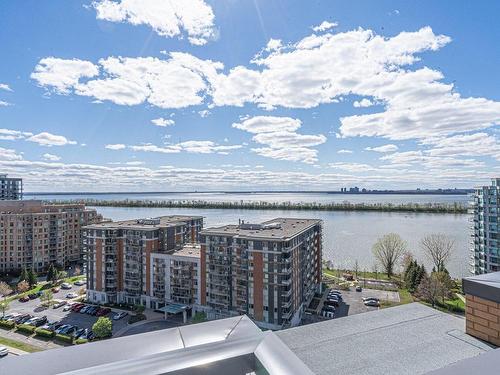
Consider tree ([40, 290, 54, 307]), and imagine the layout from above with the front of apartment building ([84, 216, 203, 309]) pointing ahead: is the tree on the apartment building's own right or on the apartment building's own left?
on the apartment building's own right

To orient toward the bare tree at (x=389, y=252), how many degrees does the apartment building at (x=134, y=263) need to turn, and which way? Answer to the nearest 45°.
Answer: approximately 90° to its left

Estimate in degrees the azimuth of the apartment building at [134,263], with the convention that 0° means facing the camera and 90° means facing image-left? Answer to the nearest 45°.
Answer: approximately 0°

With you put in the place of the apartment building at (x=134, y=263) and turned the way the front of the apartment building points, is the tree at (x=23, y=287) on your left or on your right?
on your right

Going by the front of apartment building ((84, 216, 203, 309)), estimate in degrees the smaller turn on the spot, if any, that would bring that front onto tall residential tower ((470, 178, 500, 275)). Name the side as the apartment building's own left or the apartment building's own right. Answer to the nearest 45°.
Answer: approximately 90° to the apartment building's own left

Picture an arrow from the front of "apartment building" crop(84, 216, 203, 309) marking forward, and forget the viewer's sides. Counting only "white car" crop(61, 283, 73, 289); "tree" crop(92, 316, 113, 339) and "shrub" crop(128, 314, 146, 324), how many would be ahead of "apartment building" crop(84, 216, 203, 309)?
2

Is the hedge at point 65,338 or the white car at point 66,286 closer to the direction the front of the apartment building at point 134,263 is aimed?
the hedge
